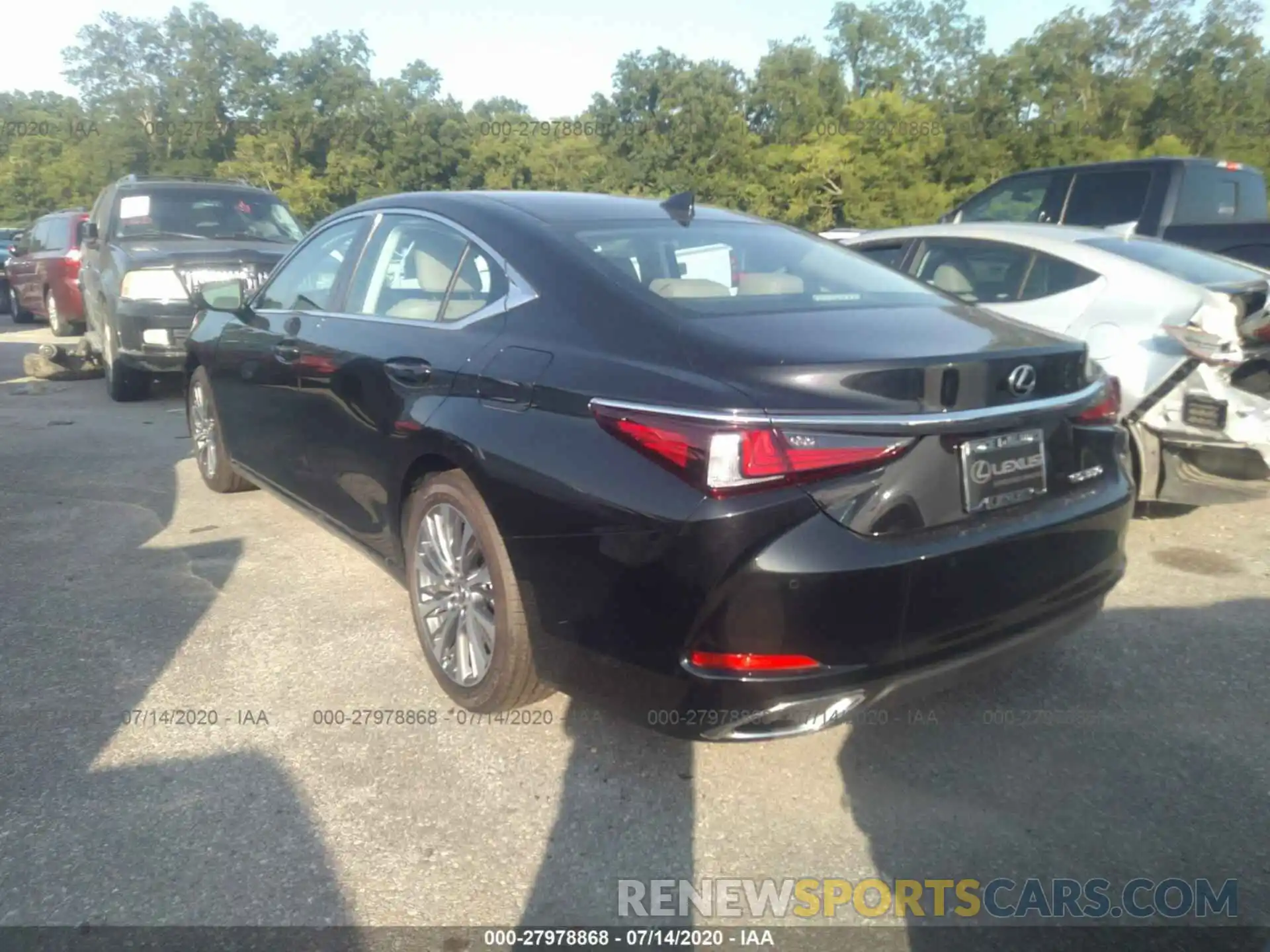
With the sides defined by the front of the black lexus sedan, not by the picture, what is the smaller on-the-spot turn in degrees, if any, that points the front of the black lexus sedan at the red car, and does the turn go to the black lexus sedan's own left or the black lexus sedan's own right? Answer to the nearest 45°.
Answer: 0° — it already faces it

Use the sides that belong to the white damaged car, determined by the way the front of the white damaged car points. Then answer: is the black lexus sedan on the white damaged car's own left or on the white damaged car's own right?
on the white damaged car's own left

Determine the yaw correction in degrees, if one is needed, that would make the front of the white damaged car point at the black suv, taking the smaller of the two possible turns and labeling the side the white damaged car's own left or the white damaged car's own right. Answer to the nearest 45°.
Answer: approximately 45° to the white damaged car's own left

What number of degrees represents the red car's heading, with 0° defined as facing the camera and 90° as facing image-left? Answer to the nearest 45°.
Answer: approximately 135°

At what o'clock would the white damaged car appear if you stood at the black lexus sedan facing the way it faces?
The white damaged car is roughly at 3 o'clock from the black lexus sedan.

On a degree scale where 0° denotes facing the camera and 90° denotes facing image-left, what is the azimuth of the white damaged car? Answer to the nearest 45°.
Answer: approximately 135°

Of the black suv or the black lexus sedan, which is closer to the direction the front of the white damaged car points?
the black suv

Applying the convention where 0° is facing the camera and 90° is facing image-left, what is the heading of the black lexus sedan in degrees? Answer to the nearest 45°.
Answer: approximately 135°
